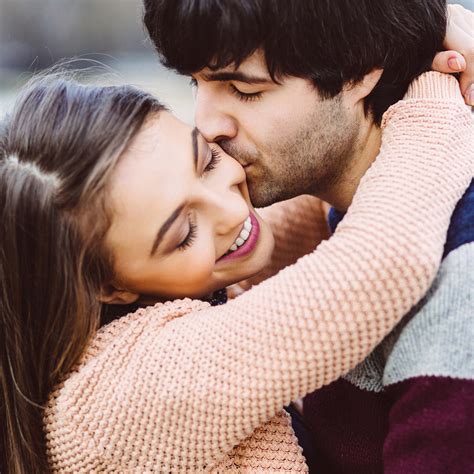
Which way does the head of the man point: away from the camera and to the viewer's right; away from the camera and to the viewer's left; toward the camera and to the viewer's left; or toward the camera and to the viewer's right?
toward the camera and to the viewer's left

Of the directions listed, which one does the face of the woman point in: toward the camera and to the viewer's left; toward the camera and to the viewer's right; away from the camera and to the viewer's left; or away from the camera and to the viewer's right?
toward the camera and to the viewer's right

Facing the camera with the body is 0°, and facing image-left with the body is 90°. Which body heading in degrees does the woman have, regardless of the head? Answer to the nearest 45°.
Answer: approximately 270°
